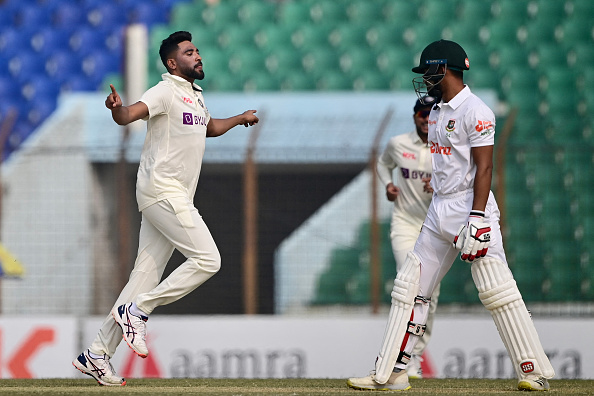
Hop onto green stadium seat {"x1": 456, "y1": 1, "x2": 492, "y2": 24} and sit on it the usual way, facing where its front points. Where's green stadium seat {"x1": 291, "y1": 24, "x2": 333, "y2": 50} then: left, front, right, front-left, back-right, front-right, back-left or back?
right

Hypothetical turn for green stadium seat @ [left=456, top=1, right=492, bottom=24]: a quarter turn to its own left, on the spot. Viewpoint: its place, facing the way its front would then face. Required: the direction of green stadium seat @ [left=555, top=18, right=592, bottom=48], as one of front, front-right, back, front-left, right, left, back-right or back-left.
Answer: front

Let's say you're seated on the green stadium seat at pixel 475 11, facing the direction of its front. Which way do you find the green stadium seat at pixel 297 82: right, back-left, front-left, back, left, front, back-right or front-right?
right

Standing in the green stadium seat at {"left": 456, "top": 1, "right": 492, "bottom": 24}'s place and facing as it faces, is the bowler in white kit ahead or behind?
ahead

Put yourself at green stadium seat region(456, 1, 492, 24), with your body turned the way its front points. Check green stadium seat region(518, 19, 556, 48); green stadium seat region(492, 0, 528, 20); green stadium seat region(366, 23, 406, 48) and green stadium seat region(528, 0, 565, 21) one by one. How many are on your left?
3

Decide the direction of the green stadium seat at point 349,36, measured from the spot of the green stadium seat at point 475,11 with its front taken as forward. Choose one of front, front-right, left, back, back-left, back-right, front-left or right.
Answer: right

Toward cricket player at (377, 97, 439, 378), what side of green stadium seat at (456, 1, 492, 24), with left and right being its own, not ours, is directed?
front

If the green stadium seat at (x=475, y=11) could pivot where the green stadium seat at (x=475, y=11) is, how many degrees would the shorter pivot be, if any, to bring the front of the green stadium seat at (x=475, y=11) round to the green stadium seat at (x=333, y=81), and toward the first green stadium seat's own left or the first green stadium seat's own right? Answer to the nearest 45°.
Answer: approximately 90° to the first green stadium seat's own right

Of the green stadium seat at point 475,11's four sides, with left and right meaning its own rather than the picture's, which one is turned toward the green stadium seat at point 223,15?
right

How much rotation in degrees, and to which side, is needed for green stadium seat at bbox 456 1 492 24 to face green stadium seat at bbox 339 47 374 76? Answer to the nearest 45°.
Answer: approximately 90° to its right

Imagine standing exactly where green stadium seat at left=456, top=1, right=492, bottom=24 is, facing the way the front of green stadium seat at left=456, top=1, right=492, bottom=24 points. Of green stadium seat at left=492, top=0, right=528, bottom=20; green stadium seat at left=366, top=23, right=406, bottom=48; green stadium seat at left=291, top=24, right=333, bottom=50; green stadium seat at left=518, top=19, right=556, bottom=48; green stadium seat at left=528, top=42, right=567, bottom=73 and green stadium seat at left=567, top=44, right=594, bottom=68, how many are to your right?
2

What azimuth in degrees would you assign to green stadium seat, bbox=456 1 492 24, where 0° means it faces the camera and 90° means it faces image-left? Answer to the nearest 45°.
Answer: approximately 0°

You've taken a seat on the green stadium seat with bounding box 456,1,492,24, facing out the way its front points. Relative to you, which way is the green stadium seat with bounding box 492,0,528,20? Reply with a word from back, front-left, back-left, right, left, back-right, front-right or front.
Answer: left

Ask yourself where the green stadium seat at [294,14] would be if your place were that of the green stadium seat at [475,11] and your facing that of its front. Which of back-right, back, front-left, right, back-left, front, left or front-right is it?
right

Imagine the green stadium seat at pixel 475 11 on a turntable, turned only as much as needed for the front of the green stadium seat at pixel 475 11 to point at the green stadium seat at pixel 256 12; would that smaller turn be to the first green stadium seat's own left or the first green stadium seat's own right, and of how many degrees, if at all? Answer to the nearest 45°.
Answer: approximately 90° to the first green stadium seat's own right

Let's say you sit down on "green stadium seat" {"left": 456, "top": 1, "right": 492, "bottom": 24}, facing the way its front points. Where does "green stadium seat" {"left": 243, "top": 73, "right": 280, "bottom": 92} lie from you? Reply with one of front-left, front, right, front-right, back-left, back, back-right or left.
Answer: right
